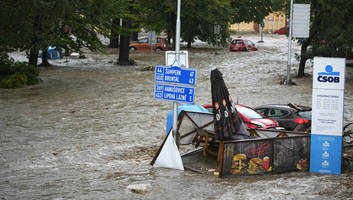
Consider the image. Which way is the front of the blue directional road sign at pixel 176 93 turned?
toward the camera

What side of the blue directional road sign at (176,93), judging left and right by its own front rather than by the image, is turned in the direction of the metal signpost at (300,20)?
back

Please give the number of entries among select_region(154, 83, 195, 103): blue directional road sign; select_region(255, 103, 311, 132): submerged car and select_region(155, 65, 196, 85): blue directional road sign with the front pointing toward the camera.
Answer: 2

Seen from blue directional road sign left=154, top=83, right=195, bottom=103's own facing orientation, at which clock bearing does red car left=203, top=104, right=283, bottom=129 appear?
The red car is roughly at 7 o'clock from the blue directional road sign.

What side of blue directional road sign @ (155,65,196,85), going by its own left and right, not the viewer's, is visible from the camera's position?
front

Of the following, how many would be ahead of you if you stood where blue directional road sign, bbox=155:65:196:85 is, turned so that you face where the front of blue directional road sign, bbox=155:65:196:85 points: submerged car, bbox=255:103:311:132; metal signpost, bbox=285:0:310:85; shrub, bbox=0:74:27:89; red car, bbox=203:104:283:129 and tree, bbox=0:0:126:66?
0

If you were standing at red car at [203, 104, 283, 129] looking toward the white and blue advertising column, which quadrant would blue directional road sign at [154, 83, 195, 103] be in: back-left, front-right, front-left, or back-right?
front-right

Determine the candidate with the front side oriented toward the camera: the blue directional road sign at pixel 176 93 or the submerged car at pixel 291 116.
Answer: the blue directional road sign

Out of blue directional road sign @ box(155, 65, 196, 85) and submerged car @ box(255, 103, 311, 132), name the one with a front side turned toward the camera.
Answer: the blue directional road sign

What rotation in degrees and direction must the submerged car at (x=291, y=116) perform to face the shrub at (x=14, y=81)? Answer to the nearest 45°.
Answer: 0° — it already faces it

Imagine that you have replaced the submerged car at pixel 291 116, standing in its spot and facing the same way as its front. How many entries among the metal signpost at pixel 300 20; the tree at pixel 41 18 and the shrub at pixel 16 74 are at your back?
0

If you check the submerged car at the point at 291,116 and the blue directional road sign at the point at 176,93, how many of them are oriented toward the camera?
1

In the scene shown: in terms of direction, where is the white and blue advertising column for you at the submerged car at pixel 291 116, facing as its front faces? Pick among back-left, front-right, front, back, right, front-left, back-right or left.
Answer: back-left

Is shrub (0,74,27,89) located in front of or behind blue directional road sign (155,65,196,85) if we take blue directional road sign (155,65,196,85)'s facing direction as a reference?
behind

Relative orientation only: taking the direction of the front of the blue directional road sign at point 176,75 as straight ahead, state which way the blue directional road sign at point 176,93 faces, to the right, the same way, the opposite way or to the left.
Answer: the same way
